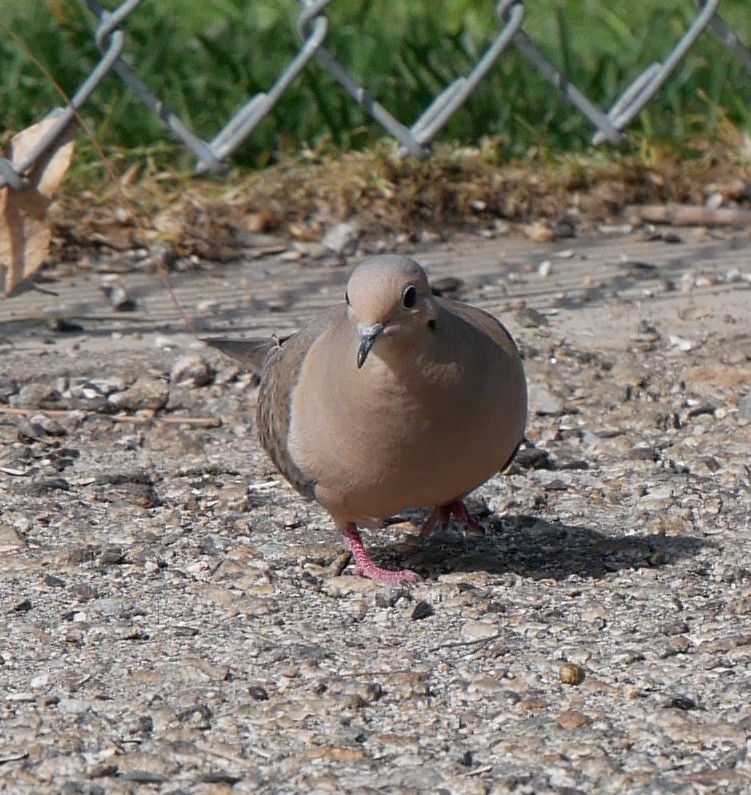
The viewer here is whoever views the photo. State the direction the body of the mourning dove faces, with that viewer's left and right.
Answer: facing the viewer and to the right of the viewer

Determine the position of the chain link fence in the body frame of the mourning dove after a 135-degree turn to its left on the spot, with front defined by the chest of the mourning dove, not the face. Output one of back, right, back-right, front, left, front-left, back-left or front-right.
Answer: front

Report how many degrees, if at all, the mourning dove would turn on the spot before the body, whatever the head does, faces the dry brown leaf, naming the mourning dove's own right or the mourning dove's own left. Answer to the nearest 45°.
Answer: approximately 180°

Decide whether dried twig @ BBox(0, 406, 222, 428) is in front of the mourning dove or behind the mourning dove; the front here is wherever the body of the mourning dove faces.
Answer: behind
